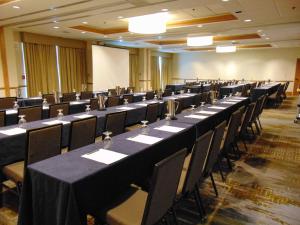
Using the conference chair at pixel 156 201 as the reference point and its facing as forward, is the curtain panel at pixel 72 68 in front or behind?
in front

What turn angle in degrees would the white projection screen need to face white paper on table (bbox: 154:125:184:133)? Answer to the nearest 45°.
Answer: approximately 45° to its right

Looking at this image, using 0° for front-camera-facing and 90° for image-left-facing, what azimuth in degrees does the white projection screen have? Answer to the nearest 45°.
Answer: approximately 315°

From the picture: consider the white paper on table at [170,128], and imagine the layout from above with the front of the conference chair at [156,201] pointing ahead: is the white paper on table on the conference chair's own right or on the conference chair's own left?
on the conference chair's own right

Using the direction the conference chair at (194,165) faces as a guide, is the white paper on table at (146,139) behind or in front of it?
in front

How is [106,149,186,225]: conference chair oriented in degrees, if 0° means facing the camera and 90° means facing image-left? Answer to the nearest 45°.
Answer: approximately 135°

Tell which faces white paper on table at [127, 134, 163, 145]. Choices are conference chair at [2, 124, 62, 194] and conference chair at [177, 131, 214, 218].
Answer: conference chair at [177, 131, 214, 218]

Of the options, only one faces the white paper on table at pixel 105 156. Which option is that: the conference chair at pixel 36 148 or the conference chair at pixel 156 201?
the conference chair at pixel 156 201

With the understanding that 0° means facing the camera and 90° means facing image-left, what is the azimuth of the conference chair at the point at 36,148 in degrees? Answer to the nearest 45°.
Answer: approximately 135°

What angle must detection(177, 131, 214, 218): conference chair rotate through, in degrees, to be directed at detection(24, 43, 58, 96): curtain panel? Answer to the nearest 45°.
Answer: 0° — it already faces it

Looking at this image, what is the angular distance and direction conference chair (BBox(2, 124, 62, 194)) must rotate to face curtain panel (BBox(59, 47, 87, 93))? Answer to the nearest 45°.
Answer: approximately 45° to its right

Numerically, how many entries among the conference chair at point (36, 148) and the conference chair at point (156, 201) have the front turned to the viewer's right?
0

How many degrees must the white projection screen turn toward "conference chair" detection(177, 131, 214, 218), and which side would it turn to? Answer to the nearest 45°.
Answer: approximately 45° to its right

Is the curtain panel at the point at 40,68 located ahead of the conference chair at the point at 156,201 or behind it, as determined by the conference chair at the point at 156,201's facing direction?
ahead

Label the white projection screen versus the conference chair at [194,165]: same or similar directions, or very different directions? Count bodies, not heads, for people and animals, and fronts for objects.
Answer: very different directions

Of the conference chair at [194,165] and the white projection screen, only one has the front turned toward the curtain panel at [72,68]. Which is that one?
the conference chair
